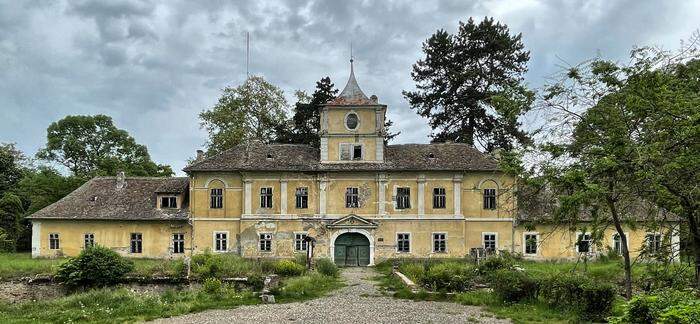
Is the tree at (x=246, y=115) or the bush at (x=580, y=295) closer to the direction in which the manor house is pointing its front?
the bush

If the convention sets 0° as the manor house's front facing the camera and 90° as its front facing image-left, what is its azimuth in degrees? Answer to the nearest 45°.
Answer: approximately 0°
